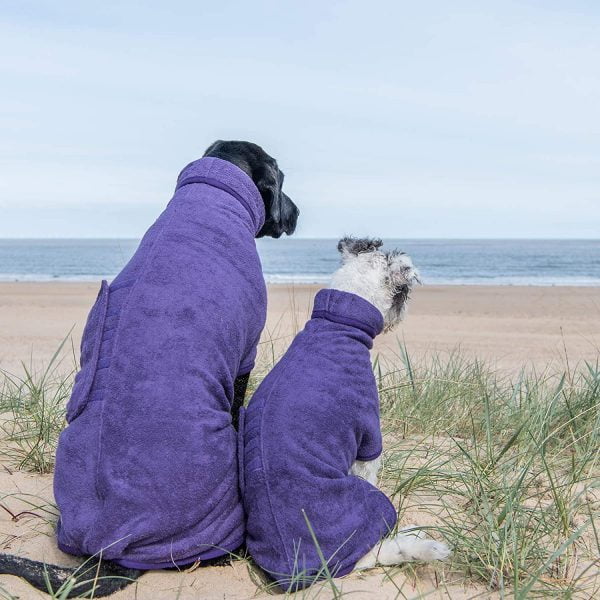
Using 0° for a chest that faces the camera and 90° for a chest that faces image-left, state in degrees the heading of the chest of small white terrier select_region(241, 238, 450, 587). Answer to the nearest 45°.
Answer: approximately 225°
